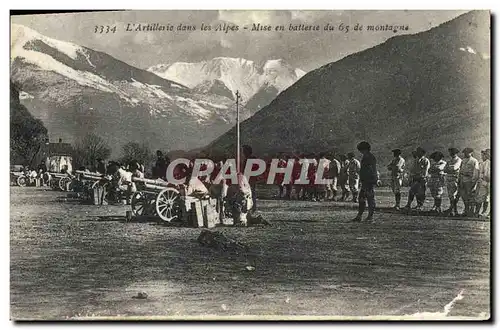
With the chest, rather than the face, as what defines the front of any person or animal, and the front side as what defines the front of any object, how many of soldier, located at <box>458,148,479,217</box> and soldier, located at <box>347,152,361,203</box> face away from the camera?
0

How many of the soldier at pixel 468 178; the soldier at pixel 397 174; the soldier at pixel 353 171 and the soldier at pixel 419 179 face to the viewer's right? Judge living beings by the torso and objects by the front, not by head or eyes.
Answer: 0

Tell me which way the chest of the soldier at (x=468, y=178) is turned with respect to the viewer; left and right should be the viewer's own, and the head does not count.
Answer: facing the viewer and to the left of the viewer

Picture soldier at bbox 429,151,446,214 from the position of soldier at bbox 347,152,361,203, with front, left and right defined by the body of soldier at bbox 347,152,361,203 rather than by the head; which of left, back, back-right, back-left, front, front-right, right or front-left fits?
left

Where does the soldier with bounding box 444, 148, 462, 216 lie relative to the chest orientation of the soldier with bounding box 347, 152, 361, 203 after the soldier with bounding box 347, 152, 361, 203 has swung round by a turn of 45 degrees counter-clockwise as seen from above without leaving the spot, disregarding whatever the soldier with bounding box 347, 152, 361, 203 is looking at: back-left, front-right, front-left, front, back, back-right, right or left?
back-left

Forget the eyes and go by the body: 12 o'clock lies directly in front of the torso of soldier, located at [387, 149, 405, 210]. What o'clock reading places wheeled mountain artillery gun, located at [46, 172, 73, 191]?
The wheeled mountain artillery gun is roughly at 1 o'clock from the soldier.
